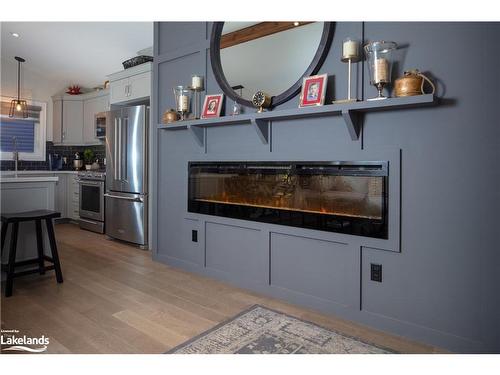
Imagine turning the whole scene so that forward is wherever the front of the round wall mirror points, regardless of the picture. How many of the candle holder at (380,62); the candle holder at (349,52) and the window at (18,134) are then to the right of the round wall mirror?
1

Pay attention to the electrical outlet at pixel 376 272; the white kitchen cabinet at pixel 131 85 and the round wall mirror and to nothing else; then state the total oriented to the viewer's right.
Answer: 0

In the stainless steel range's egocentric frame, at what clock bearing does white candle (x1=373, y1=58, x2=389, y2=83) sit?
The white candle is roughly at 10 o'clock from the stainless steel range.

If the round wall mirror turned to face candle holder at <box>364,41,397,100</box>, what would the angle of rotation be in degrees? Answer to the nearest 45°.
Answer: approximately 90° to its left

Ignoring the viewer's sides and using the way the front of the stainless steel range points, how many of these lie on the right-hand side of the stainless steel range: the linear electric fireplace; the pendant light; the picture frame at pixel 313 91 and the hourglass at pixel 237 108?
1

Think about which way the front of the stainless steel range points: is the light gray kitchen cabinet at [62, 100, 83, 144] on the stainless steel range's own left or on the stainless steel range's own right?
on the stainless steel range's own right

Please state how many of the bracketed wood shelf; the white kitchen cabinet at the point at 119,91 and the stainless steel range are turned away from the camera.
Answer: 0

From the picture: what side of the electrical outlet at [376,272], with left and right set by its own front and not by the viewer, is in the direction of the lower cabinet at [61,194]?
right

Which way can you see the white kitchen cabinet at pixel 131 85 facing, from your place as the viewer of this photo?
facing the viewer and to the left of the viewer

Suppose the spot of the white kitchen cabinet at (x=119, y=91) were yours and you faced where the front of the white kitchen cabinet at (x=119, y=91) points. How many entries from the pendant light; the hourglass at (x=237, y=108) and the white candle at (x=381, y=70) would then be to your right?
1

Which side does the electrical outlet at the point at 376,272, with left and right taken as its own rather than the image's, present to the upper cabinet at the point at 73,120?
right

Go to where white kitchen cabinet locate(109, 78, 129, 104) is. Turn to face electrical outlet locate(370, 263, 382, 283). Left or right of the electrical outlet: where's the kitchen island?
right

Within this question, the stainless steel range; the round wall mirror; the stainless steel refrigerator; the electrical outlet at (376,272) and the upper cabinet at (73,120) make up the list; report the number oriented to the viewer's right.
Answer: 0

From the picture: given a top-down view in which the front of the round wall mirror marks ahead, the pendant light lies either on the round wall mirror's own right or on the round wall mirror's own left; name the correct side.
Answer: on the round wall mirror's own right
